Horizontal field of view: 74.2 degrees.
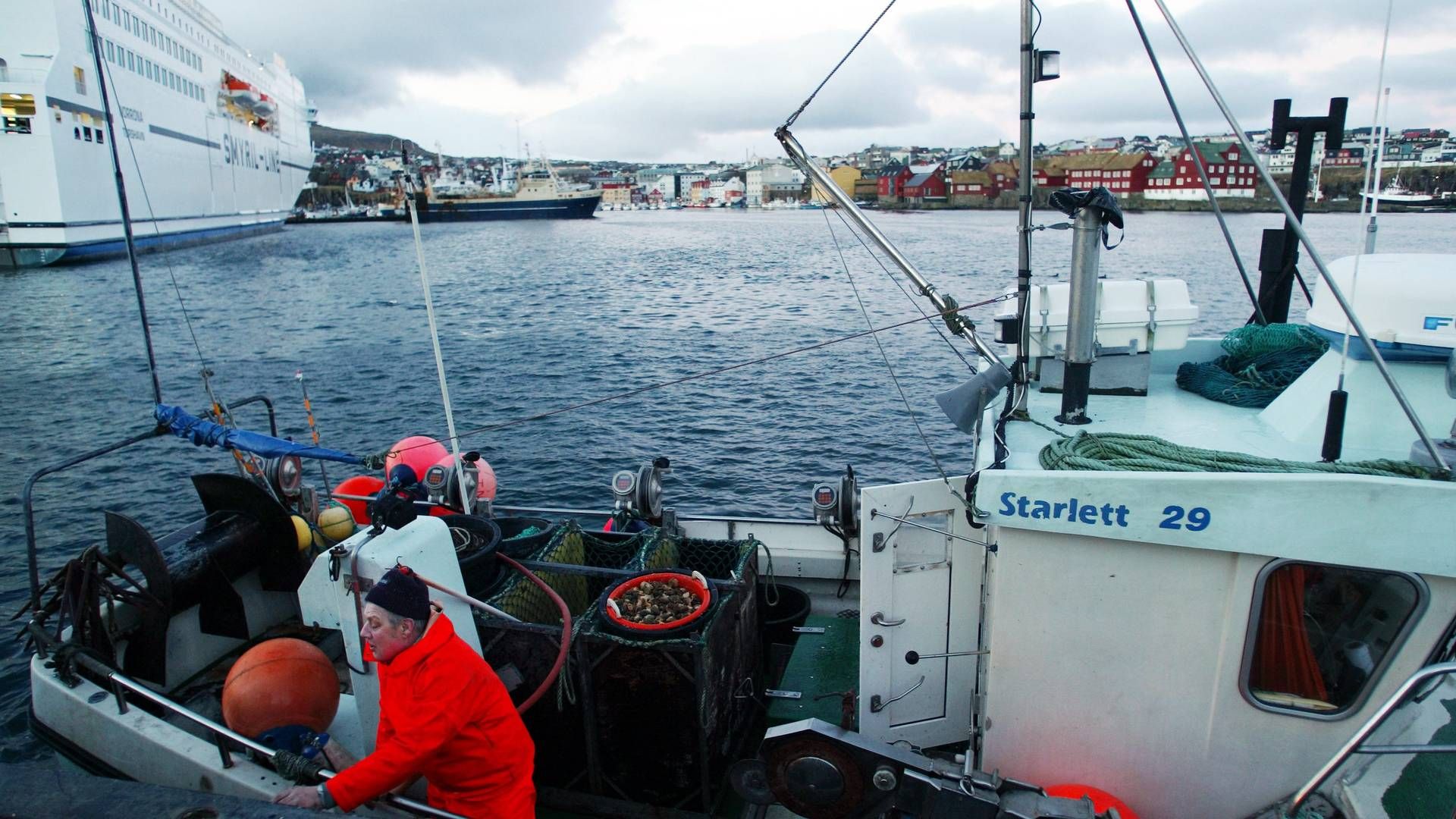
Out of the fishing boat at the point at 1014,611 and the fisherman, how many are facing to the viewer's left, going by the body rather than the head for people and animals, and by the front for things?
1

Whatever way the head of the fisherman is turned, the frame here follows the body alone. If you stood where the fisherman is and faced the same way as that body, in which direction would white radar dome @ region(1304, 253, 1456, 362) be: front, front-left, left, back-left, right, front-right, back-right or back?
back

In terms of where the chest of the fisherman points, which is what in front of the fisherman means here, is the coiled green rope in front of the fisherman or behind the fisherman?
behind

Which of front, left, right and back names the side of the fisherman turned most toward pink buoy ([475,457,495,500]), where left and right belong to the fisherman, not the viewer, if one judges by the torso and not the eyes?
right

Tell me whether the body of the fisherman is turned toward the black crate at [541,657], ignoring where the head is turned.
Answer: no

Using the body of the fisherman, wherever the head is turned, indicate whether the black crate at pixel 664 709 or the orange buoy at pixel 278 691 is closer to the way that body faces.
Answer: the orange buoy

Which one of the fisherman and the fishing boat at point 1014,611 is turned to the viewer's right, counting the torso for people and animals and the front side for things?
the fishing boat

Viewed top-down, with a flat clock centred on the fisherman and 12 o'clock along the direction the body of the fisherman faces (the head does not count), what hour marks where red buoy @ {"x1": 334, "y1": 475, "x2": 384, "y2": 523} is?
The red buoy is roughly at 3 o'clock from the fisherman.

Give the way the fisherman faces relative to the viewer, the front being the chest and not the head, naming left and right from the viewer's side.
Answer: facing to the left of the viewer

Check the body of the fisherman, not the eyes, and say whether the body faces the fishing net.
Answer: no

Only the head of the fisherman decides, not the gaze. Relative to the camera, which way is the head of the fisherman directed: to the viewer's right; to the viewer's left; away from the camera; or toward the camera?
to the viewer's left

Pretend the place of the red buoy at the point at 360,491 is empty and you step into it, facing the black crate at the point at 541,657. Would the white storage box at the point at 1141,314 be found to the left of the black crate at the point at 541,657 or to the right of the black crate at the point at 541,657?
left

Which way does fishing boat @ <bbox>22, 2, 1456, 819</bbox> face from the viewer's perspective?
to the viewer's right

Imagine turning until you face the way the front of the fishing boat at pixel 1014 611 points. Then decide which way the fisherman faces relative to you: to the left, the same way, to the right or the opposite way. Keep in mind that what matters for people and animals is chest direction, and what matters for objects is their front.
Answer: the opposite way
